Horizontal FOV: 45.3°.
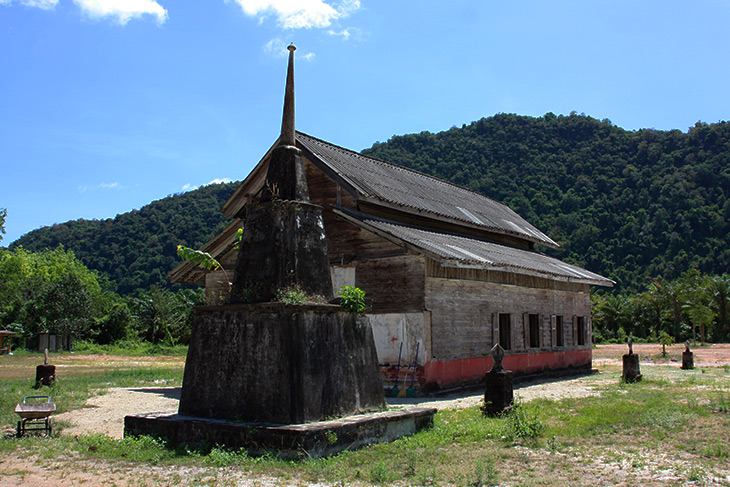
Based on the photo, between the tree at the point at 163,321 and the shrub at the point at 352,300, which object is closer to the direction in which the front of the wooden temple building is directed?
the shrub

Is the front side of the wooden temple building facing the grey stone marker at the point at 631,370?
no

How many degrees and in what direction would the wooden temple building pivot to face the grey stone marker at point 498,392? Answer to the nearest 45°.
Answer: approximately 45° to its left

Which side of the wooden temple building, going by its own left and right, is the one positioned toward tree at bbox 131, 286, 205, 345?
right

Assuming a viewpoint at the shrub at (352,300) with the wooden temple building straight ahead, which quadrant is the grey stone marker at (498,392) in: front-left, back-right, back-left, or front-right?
front-right

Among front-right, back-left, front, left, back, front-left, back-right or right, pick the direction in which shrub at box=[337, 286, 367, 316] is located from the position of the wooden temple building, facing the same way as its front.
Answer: front-left

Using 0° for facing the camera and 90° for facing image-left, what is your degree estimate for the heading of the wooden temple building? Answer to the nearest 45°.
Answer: approximately 45°
